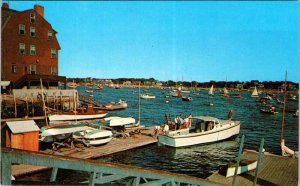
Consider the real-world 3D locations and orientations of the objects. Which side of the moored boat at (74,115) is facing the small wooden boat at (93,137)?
right

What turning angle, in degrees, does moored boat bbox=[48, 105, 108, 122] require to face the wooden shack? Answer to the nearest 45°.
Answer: approximately 90° to its right

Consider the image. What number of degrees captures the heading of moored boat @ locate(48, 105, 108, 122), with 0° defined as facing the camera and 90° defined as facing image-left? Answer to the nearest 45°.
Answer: approximately 270°

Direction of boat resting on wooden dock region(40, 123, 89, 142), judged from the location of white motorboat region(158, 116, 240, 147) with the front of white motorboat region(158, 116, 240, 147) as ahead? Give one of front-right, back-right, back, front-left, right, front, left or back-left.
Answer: back

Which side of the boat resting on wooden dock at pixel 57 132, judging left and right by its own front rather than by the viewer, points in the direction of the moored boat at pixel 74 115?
left

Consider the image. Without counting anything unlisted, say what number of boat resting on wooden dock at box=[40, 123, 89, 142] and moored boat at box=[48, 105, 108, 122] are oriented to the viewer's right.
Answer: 2

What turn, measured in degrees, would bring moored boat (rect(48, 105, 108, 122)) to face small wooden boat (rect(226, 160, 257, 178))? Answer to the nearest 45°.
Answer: approximately 90° to its right

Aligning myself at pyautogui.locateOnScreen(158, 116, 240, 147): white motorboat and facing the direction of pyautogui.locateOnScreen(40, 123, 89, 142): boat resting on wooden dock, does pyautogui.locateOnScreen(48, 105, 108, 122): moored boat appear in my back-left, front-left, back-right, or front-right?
front-right

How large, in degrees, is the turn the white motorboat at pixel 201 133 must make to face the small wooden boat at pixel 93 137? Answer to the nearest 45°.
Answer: approximately 180°

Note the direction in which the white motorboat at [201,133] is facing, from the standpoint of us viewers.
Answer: facing away from the viewer and to the right of the viewer

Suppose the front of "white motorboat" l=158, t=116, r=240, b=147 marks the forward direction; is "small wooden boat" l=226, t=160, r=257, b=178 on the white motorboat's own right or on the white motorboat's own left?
on the white motorboat's own right
